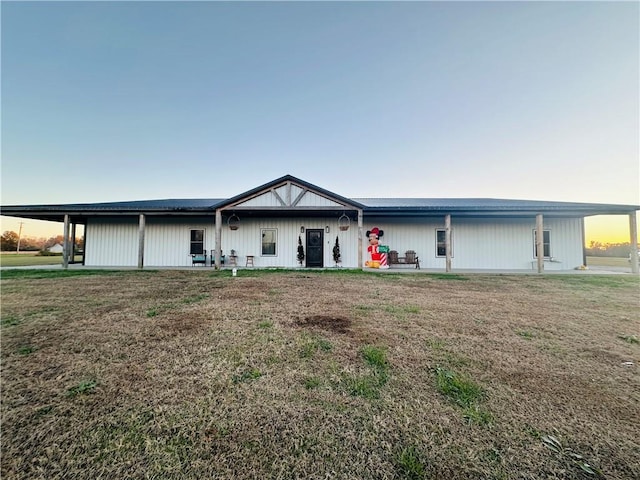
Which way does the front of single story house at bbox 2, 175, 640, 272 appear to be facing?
toward the camera
